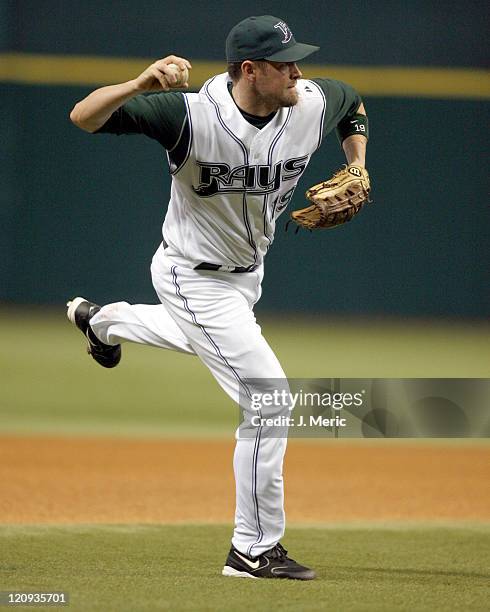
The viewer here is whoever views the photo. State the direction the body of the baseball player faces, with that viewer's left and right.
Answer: facing the viewer and to the right of the viewer
